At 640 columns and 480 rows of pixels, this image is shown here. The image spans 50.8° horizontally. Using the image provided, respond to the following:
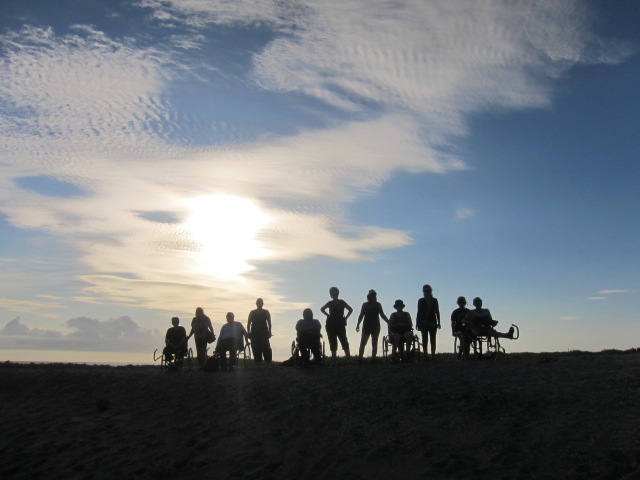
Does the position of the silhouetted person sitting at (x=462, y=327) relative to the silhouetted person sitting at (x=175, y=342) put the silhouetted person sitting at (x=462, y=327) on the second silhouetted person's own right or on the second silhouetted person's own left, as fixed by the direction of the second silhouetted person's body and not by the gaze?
on the second silhouetted person's own left

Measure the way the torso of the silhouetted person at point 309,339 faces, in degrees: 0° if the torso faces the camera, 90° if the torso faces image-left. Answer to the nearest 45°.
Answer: approximately 0°

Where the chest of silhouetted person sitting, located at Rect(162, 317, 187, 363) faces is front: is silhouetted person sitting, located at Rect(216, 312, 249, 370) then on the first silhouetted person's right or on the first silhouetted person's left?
on the first silhouetted person's left

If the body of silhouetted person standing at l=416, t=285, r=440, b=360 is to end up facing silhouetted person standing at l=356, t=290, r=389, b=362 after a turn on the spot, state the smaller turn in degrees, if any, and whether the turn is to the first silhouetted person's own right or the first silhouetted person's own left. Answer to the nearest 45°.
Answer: approximately 90° to the first silhouetted person's own right

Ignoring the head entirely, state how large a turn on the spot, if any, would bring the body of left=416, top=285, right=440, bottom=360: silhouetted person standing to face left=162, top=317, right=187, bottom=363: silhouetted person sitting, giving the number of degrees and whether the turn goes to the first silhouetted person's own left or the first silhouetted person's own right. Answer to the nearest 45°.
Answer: approximately 90° to the first silhouetted person's own right

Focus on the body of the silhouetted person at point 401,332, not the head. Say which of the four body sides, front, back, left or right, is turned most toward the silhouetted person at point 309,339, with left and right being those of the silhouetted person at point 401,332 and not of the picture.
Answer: right

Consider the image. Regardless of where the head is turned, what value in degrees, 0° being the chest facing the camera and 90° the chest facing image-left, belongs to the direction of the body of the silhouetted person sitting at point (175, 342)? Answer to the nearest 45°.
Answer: approximately 0°
